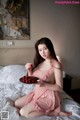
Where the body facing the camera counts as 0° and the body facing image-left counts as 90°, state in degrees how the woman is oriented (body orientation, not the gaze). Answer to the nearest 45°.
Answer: approximately 45°

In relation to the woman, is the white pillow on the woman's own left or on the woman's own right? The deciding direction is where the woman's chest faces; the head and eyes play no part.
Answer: on the woman's own right
